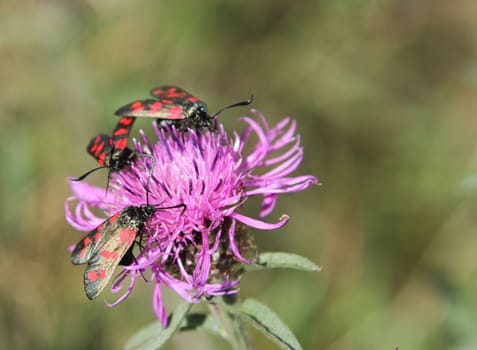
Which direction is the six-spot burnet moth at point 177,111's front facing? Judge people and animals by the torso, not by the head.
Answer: to the viewer's right
